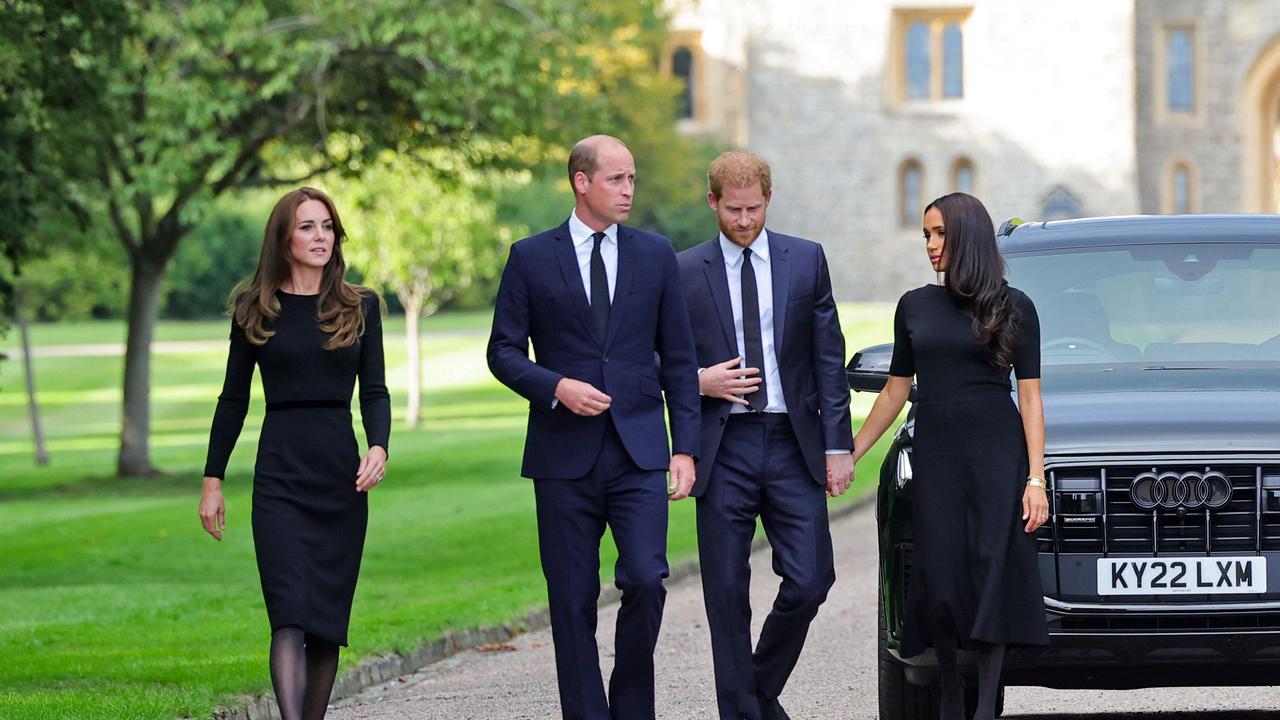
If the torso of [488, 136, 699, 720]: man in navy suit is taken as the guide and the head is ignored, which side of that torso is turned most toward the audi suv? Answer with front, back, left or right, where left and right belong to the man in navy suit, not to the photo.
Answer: left

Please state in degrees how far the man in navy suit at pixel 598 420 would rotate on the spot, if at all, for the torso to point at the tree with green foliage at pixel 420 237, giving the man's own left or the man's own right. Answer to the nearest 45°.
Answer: approximately 180°

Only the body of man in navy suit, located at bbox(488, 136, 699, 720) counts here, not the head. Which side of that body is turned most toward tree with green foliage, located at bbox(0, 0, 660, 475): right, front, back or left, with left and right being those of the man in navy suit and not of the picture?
back

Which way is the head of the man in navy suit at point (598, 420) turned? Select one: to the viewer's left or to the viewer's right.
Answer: to the viewer's right

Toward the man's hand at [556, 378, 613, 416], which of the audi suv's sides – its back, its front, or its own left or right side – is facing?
right

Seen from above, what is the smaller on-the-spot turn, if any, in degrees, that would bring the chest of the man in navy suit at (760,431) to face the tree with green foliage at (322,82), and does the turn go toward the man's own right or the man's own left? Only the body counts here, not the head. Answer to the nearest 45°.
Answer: approximately 180°

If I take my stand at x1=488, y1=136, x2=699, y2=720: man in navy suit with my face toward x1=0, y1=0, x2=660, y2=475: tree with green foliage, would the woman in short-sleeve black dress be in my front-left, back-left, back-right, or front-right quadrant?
back-right
